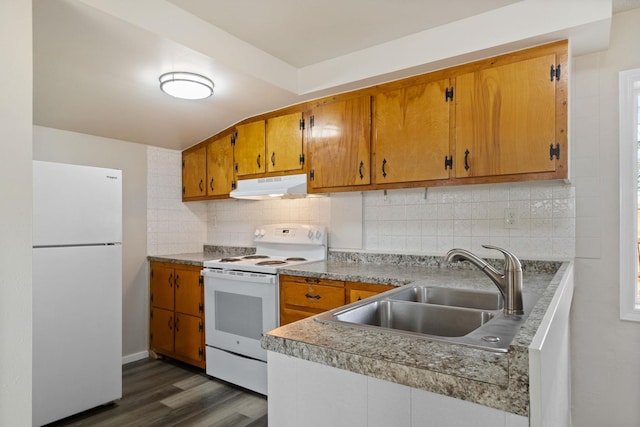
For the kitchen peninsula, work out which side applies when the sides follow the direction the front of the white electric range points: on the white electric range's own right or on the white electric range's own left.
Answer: on the white electric range's own left

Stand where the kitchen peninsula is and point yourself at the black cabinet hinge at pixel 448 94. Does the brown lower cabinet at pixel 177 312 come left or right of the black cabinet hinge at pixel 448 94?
left

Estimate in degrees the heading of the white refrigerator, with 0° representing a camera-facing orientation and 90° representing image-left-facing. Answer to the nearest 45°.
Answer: approximately 315°

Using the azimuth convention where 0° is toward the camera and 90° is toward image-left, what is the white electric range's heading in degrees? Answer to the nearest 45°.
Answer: approximately 45°

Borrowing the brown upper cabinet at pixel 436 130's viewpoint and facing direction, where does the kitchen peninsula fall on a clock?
The kitchen peninsula is roughly at 11 o'clock from the brown upper cabinet.

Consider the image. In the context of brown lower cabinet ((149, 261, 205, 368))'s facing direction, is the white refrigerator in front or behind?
in front

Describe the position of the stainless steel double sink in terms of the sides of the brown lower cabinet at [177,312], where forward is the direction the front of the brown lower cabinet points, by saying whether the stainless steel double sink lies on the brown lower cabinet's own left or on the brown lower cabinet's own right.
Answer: on the brown lower cabinet's own left

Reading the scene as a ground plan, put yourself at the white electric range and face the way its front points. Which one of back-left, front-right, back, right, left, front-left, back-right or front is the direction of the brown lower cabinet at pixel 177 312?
right

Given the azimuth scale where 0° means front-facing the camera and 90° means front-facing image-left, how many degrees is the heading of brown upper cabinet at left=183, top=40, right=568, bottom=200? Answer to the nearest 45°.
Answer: approximately 45°
